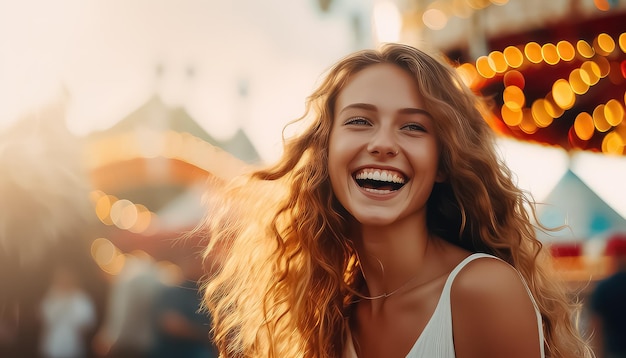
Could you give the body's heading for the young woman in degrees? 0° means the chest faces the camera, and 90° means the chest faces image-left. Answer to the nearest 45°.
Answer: approximately 45°

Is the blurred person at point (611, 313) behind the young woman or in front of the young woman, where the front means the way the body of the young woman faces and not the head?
behind

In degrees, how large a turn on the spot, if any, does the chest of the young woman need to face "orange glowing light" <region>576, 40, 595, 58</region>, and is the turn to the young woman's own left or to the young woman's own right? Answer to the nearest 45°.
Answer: approximately 135° to the young woman's own right

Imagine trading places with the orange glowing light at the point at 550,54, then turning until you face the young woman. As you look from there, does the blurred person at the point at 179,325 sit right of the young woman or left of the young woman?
right

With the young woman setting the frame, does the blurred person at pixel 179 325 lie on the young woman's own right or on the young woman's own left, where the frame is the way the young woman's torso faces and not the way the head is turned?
on the young woman's own right

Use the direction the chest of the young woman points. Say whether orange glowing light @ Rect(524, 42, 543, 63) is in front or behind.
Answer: behind

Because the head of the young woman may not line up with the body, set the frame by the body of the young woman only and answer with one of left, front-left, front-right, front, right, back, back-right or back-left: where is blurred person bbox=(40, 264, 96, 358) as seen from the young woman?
right
